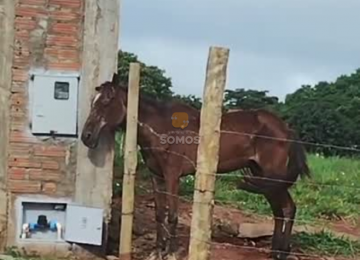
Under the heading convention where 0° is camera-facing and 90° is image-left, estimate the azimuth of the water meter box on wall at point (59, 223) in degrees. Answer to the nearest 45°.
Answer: approximately 0°

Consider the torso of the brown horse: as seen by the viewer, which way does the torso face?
to the viewer's left

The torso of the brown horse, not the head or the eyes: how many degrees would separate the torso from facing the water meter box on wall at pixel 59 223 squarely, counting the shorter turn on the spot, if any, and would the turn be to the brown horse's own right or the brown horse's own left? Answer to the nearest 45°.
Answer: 0° — it already faces it

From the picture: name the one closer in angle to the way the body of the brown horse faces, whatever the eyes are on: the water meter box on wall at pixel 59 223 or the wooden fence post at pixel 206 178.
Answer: the water meter box on wall

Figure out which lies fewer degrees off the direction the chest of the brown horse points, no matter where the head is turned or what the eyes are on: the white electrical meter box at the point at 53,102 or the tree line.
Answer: the white electrical meter box

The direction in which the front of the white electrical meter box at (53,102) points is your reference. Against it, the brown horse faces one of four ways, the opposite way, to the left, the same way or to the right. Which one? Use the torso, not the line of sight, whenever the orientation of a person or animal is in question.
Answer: to the right
